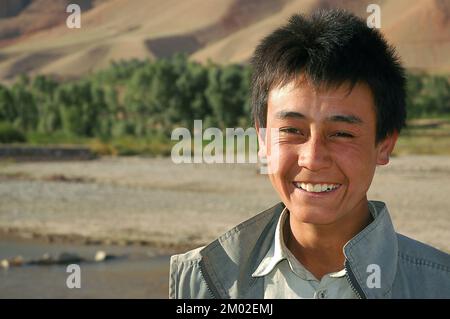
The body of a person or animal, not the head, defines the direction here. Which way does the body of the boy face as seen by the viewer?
toward the camera
